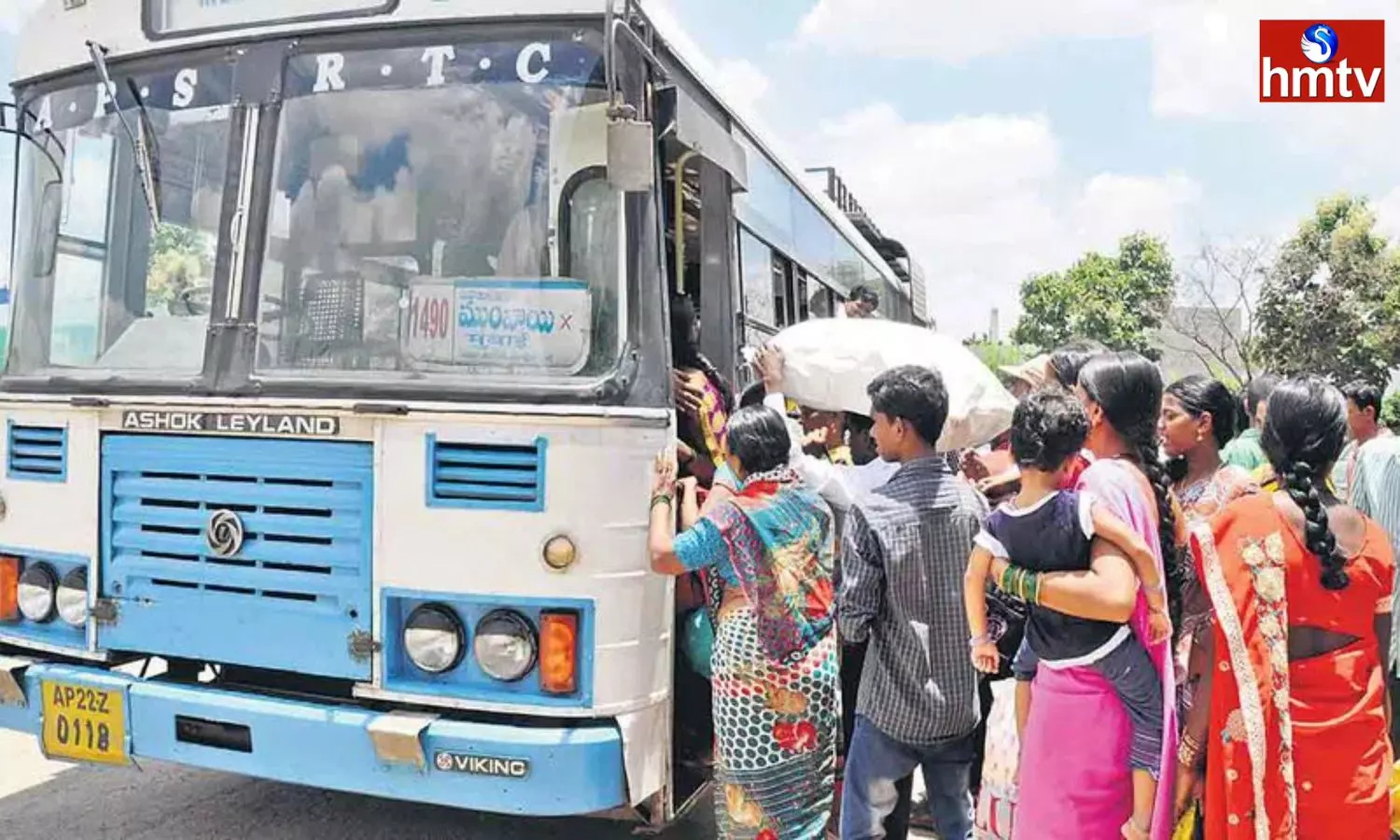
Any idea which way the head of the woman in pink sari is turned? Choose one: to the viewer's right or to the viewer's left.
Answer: to the viewer's left

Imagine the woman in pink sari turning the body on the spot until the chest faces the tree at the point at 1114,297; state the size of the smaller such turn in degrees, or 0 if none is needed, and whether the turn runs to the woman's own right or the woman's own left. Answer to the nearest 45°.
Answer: approximately 45° to the woman's own right

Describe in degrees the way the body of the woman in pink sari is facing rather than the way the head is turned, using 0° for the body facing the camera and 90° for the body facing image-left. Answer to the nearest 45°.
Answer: approximately 135°

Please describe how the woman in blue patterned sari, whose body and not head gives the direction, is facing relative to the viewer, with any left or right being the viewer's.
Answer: facing away from the viewer and to the left of the viewer

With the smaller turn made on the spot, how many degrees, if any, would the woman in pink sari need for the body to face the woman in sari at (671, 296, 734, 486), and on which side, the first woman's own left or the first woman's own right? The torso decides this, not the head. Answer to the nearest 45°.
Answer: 0° — they already face them

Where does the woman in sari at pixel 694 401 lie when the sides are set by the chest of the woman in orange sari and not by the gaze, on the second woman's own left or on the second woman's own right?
on the second woman's own left

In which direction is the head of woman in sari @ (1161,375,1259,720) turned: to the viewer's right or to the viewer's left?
to the viewer's left

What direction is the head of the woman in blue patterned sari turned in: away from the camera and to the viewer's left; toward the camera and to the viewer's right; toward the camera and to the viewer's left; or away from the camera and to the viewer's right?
away from the camera and to the viewer's left

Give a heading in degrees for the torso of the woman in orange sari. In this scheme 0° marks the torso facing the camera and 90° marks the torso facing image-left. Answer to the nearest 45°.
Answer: approximately 180°

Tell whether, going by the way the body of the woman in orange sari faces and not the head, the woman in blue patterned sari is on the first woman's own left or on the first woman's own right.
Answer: on the first woman's own left
